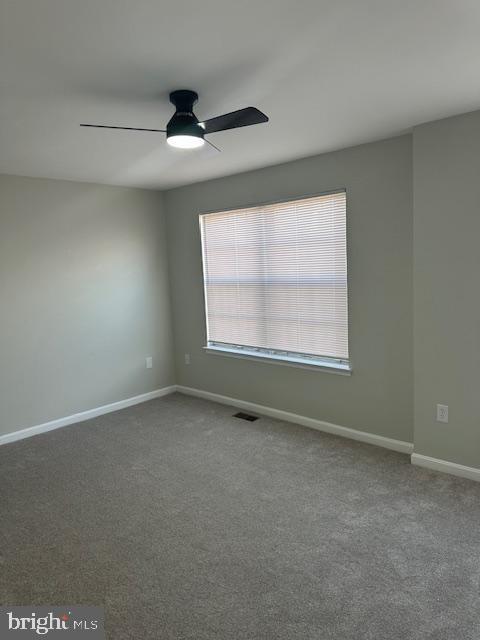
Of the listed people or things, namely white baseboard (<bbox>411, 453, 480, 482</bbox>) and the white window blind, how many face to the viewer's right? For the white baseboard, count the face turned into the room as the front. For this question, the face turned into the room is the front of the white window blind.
0

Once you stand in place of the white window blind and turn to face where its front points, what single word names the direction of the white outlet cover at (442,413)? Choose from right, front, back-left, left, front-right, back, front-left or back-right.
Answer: left

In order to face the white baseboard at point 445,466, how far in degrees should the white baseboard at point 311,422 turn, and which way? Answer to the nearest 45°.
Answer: approximately 90° to its left

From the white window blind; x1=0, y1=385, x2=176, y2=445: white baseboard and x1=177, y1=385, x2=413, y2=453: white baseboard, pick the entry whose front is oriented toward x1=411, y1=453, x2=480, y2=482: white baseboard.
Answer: x1=0, y1=385, x2=176, y2=445: white baseboard

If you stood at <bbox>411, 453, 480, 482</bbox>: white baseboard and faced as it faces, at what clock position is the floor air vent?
The floor air vent is roughly at 2 o'clock from the white baseboard.

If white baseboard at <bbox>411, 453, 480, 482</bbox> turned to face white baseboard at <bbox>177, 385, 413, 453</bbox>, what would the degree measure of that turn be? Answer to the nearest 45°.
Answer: approximately 90° to its right

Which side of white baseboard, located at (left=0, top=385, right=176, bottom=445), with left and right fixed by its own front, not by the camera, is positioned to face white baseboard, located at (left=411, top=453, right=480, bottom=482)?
front

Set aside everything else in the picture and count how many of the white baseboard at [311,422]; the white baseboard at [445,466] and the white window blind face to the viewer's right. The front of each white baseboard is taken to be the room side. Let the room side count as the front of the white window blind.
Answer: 0

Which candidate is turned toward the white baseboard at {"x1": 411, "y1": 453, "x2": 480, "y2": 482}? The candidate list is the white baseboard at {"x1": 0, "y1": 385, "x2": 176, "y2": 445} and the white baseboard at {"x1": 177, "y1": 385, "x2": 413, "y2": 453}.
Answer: the white baseboard at {"x1": 0, "y1": 385, "x2": 176, "y2": 445}

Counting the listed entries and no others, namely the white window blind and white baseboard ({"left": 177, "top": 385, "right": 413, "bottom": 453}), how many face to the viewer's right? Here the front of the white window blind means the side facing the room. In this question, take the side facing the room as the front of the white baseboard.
0

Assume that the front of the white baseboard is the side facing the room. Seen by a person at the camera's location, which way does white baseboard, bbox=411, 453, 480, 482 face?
facing the viewer and to the left of the viewer

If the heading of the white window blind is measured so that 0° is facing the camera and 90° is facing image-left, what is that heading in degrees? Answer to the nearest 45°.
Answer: approximately 45°

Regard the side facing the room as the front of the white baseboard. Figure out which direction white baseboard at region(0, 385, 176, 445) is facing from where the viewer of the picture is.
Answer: facing the viewer and to the right of the viewer

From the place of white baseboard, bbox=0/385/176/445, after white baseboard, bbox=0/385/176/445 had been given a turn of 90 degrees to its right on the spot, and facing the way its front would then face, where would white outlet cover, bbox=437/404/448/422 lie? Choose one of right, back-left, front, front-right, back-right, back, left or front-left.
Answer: left

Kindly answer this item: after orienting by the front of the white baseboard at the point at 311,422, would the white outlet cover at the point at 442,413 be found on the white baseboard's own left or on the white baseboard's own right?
on the white baseboard's own left
